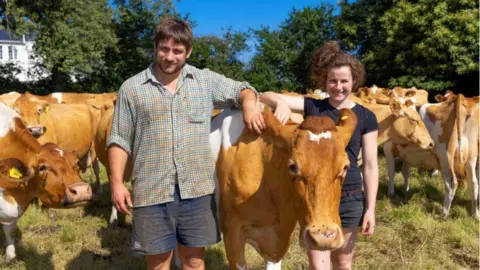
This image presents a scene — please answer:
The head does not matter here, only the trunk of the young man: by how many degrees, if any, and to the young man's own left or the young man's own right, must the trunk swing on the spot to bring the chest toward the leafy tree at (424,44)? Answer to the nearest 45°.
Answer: approximately 135° to the young man's own left

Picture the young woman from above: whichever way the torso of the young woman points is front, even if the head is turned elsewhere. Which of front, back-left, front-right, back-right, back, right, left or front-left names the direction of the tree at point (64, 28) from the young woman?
back-right

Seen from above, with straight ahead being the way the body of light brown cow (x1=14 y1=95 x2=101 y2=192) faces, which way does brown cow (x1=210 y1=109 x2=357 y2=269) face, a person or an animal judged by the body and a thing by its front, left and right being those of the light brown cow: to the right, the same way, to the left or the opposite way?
to the left

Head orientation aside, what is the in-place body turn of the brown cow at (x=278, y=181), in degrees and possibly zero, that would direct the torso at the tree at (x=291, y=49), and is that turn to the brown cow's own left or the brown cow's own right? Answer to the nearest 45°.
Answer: approximately 135° to the brown cow's own left

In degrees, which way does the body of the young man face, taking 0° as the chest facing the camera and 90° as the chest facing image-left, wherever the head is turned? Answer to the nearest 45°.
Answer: approximately 0°

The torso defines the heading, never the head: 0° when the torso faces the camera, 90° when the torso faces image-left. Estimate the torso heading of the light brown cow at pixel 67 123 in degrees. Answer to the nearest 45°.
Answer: approximately 90°

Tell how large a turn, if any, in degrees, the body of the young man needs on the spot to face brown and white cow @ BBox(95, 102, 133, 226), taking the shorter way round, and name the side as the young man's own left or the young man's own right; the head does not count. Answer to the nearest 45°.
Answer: approximately 180°
